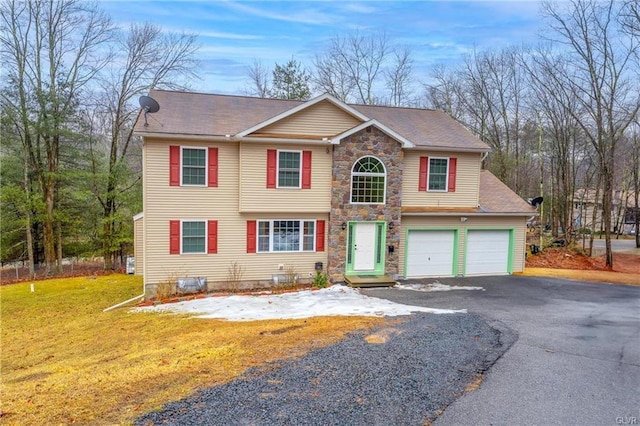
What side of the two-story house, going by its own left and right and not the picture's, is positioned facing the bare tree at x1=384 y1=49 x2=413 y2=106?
back

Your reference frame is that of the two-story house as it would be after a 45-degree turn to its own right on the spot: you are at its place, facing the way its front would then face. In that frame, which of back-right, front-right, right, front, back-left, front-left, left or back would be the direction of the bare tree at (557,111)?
back

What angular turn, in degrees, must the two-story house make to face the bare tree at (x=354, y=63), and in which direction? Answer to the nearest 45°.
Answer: approximately 180°

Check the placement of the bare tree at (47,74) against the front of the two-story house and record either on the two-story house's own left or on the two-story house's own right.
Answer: on the two-story house's own right

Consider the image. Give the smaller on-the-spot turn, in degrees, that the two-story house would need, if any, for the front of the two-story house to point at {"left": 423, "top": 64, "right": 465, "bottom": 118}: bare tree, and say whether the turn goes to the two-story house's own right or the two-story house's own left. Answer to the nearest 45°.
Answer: approximately 135° to the two-story house's own left

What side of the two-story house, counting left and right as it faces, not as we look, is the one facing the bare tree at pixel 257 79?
back

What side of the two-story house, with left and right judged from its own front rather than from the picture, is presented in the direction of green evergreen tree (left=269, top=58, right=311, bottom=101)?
back

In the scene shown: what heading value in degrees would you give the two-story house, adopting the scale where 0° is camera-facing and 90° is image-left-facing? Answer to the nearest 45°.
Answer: approximately 0°
